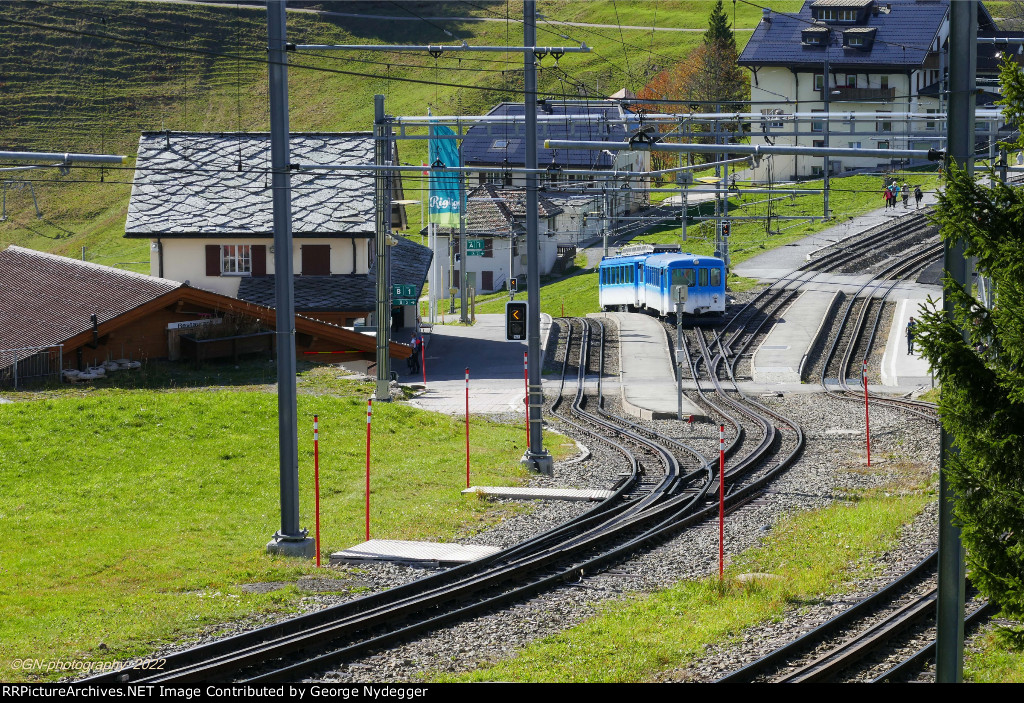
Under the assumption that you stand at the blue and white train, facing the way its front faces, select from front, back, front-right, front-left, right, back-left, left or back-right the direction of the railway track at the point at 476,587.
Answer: front-right

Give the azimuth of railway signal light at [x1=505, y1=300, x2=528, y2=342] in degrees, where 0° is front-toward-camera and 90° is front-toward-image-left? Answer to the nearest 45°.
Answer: approximately 0°

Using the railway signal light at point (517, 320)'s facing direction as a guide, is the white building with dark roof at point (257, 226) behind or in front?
behind

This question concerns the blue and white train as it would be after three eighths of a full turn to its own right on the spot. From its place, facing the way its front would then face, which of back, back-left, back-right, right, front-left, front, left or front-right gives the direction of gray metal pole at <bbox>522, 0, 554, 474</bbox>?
left

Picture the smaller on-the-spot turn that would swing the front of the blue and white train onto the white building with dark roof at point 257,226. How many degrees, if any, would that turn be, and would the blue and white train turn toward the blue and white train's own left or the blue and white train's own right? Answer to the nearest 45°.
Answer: approximately 135° to the blue and white train's own right

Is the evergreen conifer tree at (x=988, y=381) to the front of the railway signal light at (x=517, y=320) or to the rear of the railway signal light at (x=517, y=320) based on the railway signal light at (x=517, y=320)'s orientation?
to the front

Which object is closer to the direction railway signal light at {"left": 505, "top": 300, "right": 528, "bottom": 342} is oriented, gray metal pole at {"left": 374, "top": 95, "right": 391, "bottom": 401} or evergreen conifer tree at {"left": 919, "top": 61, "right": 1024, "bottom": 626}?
the evergreen conifer tree

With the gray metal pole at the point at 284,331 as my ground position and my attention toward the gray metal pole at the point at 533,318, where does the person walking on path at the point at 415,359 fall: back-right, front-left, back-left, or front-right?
front-left

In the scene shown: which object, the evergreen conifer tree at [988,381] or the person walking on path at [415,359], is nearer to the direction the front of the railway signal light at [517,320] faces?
the evergreen conifer tree

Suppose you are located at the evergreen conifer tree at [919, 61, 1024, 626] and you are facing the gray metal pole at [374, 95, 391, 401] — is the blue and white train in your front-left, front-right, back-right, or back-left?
front-right

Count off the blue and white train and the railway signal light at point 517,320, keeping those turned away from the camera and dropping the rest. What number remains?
0

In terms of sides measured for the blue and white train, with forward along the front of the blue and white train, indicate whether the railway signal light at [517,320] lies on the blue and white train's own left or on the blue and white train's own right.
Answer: on the blue and white train's own right

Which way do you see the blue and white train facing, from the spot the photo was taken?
facing the viewer and to the right of the viewer

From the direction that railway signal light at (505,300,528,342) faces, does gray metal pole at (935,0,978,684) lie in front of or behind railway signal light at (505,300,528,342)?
in front
